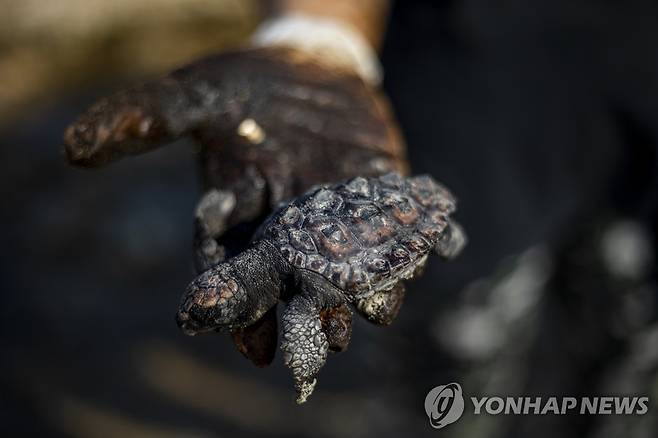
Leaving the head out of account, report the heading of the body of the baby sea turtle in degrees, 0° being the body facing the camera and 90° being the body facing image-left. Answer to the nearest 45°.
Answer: approximately 45°
